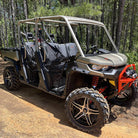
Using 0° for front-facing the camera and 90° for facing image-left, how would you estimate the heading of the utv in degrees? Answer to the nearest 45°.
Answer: approximately 315°
